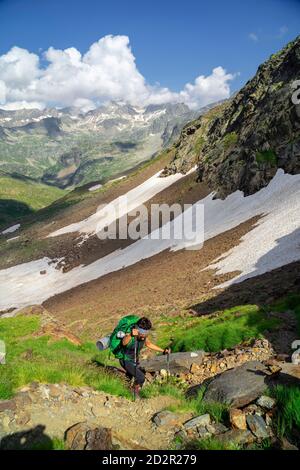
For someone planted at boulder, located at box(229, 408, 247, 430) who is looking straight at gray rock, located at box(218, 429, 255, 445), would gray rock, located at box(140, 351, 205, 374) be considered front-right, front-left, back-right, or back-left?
back-right

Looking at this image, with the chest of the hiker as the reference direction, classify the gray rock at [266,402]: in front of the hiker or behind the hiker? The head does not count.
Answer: in front

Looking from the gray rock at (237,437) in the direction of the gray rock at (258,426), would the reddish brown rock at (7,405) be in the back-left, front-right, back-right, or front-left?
back-left

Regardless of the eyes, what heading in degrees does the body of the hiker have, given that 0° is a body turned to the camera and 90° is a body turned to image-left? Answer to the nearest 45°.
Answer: approximately 315°

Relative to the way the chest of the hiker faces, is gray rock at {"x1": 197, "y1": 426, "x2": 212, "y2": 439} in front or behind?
in front

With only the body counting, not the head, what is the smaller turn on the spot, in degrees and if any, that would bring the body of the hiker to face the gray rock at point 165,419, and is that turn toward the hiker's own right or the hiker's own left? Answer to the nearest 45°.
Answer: approximately 45° to the hiker's own right

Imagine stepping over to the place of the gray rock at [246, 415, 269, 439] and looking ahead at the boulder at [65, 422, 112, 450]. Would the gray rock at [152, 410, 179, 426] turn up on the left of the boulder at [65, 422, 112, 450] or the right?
right

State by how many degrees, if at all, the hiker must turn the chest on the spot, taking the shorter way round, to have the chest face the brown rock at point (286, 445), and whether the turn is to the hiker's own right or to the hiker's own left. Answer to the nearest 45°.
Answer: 0° — they already face it
